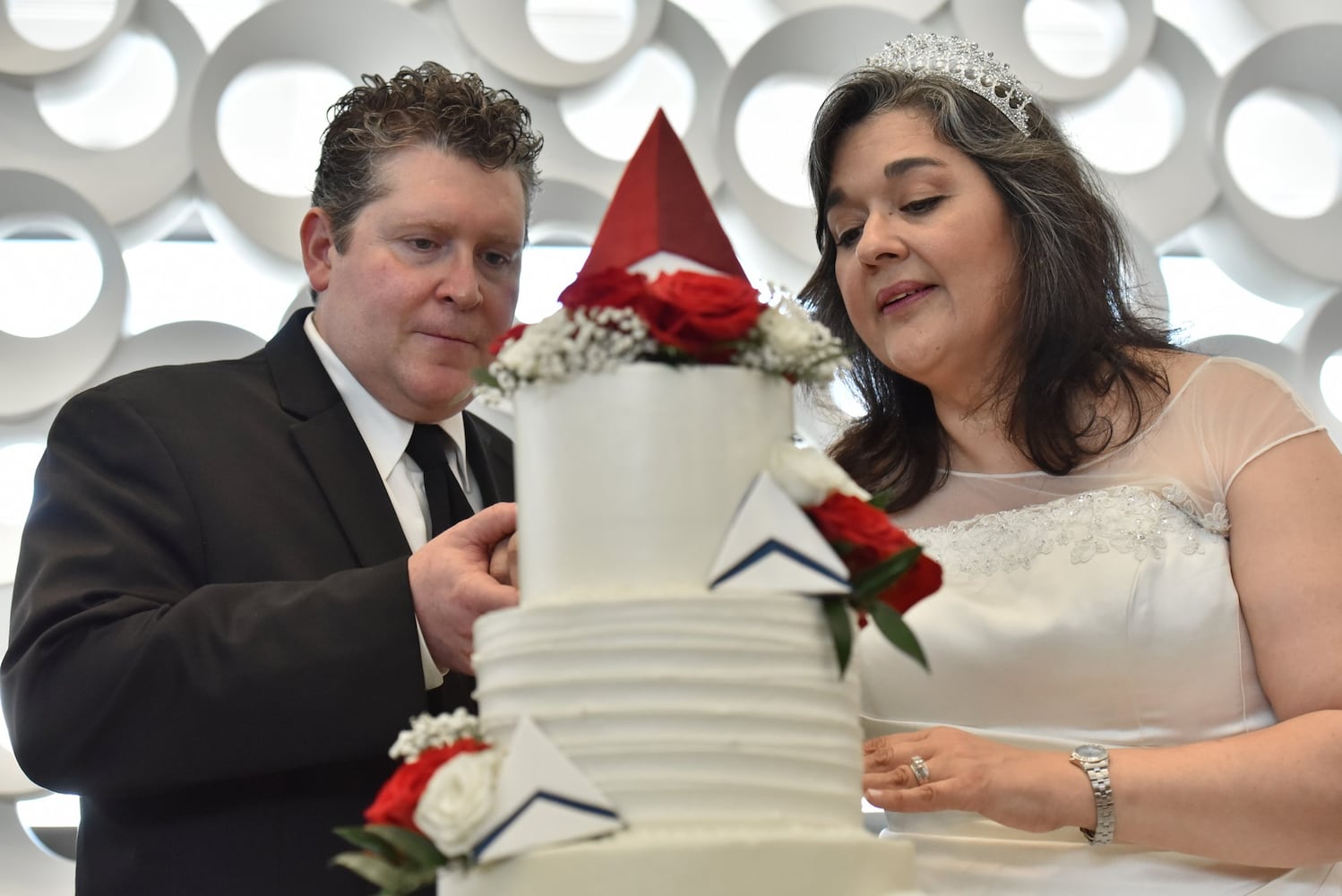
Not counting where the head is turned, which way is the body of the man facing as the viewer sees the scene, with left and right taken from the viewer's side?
facing the viewer and to the right of the viewer

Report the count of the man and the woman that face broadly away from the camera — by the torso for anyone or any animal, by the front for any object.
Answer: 0

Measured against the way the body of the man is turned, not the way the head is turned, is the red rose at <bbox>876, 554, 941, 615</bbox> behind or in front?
in front

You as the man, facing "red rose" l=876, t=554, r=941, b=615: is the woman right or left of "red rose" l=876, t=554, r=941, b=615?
left

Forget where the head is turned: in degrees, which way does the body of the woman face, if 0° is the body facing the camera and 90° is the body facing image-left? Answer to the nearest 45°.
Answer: approximately 45°

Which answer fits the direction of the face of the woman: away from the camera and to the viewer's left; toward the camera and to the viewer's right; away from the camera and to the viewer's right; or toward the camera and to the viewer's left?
toward the camera and to the viewer's left

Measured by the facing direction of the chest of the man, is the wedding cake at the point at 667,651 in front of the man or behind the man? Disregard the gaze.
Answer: in front

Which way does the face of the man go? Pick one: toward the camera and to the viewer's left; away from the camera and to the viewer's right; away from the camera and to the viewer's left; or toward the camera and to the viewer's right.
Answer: toward the camera and to the viewer's right
